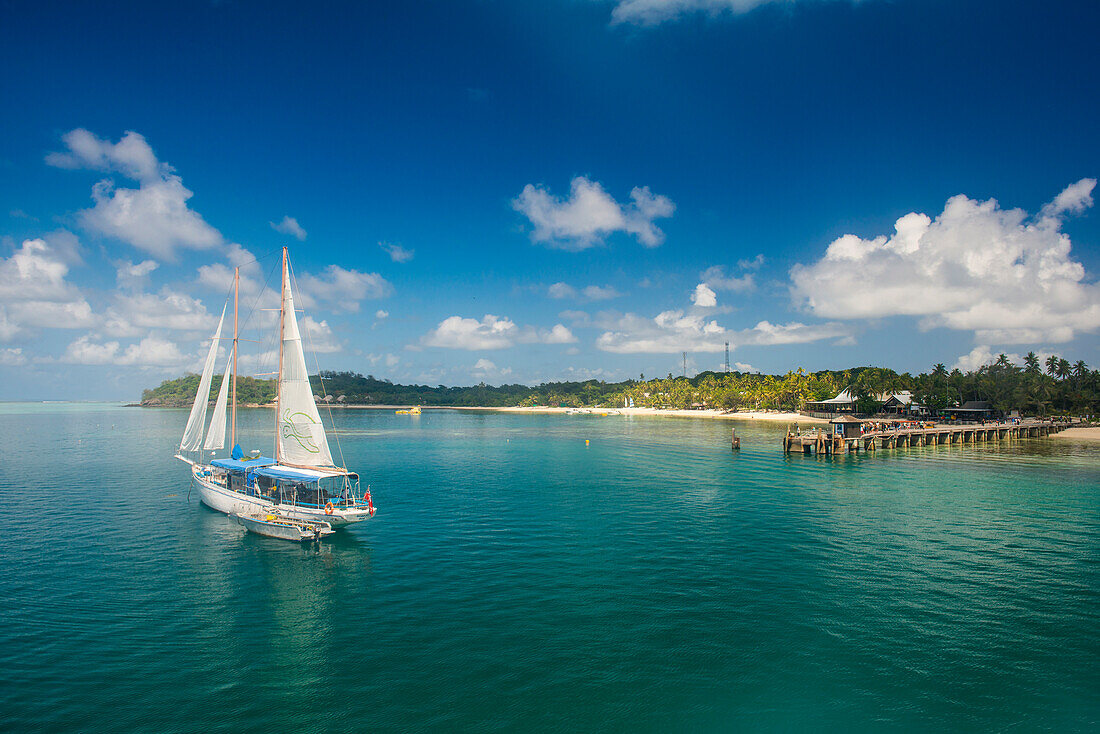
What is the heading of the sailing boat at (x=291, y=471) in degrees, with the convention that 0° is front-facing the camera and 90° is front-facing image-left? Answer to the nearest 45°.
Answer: approximately 135°

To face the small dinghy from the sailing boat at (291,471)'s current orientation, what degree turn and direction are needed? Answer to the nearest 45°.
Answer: approximately 135° to its left
